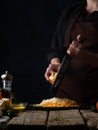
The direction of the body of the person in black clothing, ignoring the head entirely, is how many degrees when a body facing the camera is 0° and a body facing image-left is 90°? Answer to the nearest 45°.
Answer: approximately 0°

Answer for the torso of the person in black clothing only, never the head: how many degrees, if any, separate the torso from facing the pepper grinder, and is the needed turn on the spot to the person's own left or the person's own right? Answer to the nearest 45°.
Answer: approximately 45° to the person's own right
